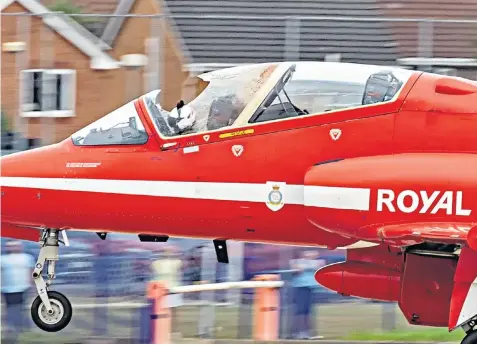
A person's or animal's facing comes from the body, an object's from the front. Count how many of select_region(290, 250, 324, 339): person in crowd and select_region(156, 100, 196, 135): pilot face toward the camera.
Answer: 1

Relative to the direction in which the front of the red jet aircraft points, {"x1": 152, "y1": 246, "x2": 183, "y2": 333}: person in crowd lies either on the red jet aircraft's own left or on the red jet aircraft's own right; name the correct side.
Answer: on the red jet aircraft's own right

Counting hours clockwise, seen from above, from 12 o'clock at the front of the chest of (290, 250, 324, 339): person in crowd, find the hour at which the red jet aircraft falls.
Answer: The red jet aircraft is roughly at 12 o'clock from the person in crowd.

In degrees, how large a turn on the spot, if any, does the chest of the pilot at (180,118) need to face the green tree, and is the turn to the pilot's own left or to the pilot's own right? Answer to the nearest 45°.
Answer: approximately 90° to the pilot's own right

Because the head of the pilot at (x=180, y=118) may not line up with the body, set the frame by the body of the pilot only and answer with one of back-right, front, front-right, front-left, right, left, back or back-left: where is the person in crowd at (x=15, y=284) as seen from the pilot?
front-right

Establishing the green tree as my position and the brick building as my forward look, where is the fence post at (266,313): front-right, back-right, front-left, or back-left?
front-left

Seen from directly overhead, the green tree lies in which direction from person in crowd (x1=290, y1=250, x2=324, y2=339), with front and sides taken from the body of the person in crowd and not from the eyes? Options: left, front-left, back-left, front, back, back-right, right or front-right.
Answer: back-right

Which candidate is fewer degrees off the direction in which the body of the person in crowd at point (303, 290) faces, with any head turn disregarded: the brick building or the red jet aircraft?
the red jet aircraft

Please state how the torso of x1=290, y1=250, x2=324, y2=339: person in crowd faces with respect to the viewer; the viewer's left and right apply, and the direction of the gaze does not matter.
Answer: facing the viewer

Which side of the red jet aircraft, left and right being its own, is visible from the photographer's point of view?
left

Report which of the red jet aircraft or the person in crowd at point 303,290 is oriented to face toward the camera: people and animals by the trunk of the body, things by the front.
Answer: the person in crowd

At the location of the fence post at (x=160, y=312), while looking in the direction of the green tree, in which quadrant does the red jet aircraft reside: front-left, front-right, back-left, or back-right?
back-right

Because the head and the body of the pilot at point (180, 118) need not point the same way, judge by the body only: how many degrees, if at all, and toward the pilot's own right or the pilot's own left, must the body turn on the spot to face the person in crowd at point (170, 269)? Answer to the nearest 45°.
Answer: approximately 90° to the pilot's own right

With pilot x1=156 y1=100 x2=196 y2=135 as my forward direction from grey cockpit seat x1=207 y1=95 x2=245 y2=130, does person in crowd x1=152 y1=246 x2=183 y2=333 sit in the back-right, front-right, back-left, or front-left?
front-right

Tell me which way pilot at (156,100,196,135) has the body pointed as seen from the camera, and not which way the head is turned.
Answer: to the viewer's left

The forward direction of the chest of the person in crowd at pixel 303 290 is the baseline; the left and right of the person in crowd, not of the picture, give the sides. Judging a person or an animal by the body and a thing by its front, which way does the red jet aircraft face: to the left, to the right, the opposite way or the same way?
to the right

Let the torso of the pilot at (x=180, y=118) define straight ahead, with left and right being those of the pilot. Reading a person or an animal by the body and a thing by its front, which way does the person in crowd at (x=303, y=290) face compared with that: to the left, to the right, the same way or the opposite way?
to the left
